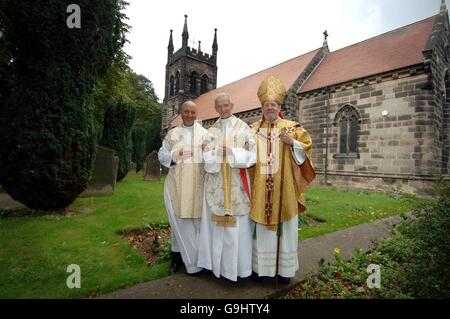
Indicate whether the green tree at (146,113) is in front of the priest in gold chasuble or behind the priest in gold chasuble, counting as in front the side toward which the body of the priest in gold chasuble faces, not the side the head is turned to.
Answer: behind

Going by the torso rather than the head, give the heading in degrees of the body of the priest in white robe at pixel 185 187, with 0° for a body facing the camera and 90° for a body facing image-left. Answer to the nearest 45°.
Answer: approximately 0°

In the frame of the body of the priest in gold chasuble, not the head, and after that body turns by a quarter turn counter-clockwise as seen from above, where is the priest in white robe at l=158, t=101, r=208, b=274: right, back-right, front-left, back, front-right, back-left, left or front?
back

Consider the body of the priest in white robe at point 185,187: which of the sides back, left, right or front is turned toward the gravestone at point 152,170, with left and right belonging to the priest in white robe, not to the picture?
back

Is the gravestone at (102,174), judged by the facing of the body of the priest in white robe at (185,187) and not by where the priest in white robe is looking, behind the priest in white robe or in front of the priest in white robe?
behind

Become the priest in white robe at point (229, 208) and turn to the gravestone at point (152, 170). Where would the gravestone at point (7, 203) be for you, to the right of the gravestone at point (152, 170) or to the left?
left

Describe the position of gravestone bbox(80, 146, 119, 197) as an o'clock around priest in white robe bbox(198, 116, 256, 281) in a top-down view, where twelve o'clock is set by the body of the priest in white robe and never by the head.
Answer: The gravestone is roughly at 5 o'clock from the priest in white robe.
